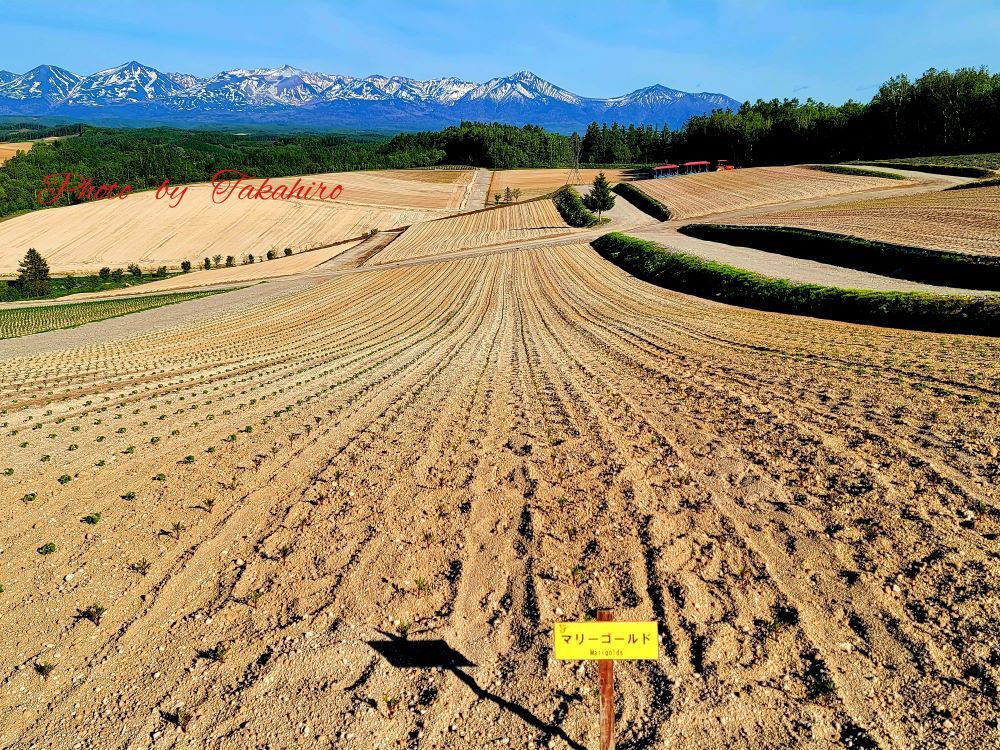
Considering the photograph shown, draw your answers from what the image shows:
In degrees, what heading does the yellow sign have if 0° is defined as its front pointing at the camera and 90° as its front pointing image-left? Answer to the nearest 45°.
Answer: approximately 0°

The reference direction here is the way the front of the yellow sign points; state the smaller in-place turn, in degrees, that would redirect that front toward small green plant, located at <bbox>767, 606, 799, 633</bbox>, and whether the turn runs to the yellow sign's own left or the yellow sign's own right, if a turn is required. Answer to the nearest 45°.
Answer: approximately 135° to the yellow sign's own left

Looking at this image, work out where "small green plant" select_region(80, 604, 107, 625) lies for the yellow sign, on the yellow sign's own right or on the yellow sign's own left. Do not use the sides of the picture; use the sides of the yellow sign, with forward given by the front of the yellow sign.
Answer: on the yellow sign's own right

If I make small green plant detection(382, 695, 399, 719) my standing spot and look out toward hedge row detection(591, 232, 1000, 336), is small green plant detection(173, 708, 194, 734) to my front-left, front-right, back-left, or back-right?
back-left

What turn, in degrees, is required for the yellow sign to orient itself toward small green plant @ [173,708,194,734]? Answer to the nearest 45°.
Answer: approximately 90° to its right

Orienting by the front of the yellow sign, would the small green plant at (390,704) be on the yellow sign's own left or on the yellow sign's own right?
on the yellow sign's own right

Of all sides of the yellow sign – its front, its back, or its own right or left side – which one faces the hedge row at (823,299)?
back
